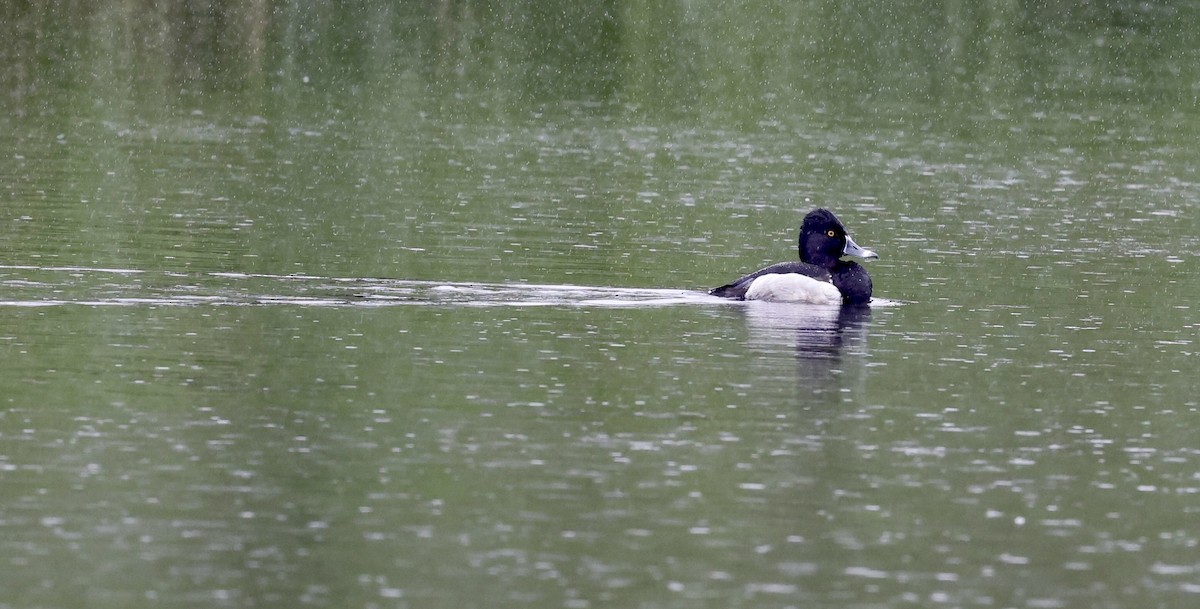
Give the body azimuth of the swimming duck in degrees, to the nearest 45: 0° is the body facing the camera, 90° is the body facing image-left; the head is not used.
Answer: approximately 270°
